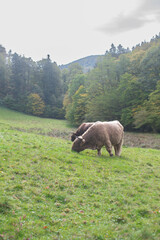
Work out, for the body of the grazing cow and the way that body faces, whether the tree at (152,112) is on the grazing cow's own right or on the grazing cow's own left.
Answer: on the grazing cow's own right

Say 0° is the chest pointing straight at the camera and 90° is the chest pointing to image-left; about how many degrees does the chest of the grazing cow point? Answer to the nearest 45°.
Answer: approximately 90°
